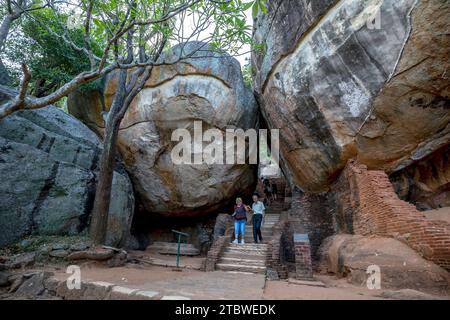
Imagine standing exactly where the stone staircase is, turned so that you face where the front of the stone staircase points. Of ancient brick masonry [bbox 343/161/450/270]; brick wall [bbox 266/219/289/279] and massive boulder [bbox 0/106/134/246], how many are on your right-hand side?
1

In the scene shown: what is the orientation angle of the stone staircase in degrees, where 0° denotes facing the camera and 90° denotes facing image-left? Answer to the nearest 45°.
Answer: approximately 0°

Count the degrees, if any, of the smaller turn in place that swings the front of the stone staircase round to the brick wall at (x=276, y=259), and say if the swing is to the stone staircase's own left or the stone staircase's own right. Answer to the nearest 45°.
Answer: approximately 45° to the stone staircase's own left

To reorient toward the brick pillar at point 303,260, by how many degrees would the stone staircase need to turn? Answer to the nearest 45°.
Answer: approximately 45° to its left

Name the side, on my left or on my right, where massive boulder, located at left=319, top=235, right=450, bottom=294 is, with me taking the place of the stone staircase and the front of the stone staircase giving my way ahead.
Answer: on my left

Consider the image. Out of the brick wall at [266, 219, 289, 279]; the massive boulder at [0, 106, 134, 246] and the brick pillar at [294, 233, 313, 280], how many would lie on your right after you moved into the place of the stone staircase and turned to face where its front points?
1

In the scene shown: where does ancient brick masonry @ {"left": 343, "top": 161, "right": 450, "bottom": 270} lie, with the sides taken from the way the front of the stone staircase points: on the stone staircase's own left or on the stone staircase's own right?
on the stone staircase's own left
